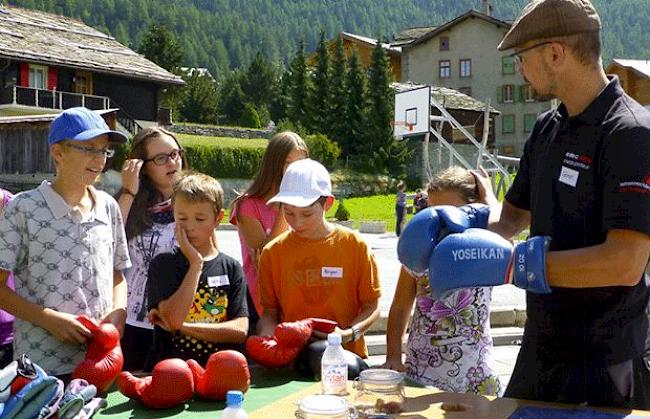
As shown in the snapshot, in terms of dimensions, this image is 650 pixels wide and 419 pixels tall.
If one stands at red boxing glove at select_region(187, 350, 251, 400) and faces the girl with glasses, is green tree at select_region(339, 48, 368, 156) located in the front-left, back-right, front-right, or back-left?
front-right

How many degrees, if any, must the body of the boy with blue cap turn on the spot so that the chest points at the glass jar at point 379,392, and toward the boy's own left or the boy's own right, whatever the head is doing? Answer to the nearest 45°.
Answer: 0° — they already face it

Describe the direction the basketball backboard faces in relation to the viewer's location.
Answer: facing the viewer and to the left of the viewer

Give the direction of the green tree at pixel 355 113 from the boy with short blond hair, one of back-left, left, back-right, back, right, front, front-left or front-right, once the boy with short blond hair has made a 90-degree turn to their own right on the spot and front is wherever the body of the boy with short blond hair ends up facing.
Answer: right

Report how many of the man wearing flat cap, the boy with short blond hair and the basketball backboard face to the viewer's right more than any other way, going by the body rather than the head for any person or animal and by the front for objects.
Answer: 0

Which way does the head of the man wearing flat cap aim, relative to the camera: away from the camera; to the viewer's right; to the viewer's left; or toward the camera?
to the viewer's left

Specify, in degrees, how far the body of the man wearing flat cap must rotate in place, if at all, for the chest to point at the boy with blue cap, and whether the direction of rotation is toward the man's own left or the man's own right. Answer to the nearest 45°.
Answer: approximately 45° to the man's own right

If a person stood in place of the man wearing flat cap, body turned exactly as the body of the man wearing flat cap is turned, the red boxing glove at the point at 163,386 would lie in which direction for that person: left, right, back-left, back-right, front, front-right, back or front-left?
front-right

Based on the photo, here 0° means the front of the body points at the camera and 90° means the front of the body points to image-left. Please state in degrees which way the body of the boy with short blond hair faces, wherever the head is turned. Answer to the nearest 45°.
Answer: approximately 0°

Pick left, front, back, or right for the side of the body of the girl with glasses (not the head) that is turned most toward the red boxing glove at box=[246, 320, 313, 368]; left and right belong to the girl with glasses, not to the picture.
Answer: front

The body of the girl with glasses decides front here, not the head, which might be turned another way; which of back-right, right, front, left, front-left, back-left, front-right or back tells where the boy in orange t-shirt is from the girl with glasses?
front

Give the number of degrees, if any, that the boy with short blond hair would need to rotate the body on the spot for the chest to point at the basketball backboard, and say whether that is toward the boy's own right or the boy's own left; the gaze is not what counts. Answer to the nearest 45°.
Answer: approximately 180°

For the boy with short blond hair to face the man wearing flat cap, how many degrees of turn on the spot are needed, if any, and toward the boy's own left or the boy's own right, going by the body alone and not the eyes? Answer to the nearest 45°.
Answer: approximately 45° to the boy's own left

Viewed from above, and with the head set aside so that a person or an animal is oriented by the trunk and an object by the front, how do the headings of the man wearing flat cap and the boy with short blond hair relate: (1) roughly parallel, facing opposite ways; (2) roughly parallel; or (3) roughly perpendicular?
roughly perpendicular
